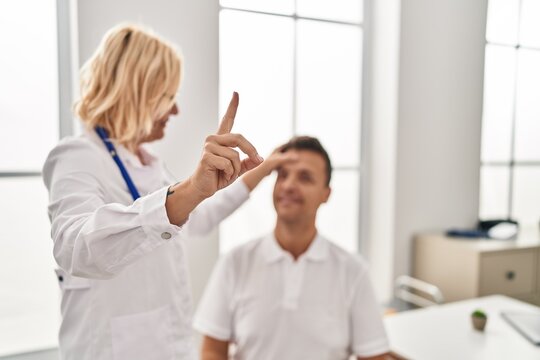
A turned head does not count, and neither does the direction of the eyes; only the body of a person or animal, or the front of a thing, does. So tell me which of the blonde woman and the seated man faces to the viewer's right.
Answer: the blonde woman

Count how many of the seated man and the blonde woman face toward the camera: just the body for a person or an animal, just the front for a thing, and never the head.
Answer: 1

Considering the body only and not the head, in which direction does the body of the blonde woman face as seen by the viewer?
to the viewer's right

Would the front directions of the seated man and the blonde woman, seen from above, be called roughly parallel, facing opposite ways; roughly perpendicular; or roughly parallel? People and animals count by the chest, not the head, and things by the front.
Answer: roughly perpendicular

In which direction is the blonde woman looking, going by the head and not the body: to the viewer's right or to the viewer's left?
to the viewer's right
